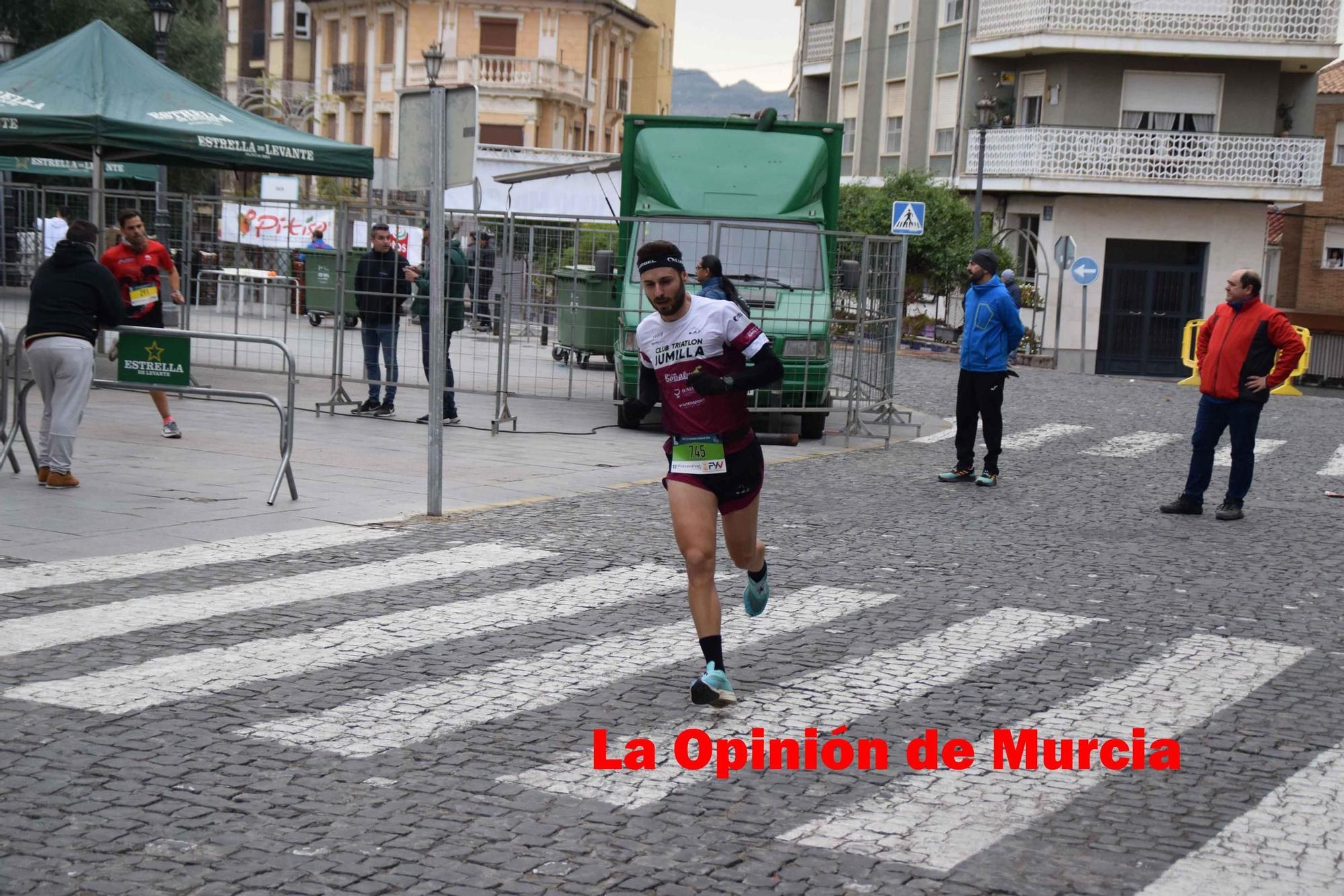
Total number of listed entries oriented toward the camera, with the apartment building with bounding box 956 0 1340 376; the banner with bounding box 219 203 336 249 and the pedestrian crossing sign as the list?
3

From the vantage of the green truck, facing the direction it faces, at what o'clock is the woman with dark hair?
The woman with dark hair is roughly at 12 o'clock from the green truck.

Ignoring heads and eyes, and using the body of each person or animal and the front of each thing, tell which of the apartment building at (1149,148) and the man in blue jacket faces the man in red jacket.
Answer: the apartment building

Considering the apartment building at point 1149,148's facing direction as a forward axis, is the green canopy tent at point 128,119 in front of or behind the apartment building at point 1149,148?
in front

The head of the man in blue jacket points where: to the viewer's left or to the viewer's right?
to the viewer's left

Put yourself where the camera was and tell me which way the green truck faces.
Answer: facing the viewer

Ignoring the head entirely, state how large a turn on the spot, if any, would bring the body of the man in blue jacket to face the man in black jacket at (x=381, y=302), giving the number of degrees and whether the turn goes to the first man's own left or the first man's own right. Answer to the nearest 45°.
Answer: approximately 45° to the first man's own right

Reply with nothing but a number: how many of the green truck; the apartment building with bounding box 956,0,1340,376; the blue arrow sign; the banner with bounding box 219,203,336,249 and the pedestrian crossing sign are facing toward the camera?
5

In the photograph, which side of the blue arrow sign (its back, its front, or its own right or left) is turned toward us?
front

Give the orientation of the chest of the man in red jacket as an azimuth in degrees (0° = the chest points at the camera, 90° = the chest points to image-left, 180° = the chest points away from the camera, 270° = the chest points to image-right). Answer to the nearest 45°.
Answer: approximately 45°

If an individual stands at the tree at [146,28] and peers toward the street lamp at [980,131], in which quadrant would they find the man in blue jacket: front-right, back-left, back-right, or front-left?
front-right

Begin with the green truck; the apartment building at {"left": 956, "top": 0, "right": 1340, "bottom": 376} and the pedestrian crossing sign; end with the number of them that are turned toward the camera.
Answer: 3

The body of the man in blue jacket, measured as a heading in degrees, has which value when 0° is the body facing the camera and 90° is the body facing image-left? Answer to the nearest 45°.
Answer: approximately 45°

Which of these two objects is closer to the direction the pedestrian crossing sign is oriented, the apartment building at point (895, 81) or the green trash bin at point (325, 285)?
the green trash bin
